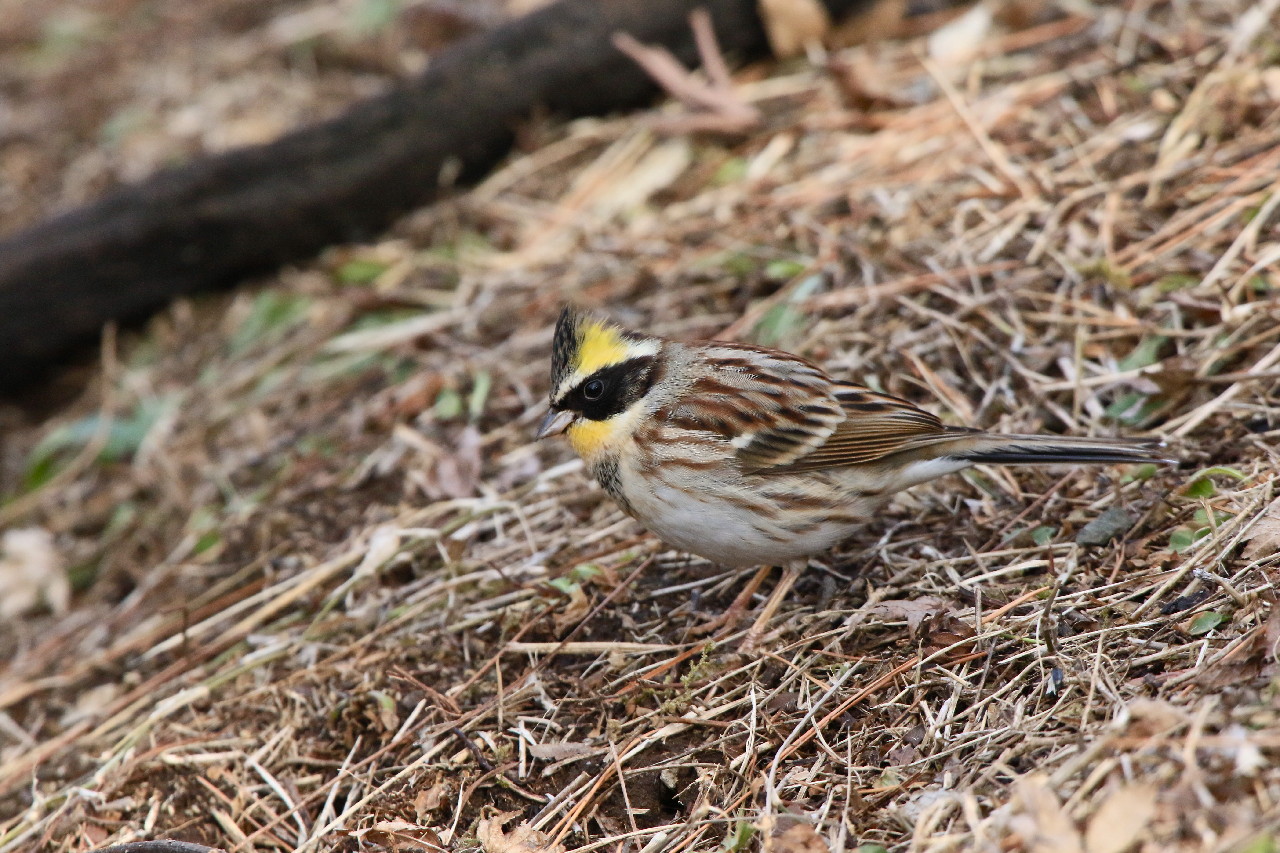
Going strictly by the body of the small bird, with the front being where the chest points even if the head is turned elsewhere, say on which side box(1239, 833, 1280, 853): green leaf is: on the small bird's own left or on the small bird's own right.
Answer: on the small bird's own left

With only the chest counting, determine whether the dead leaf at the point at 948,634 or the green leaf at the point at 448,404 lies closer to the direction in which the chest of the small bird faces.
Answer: the green leaf

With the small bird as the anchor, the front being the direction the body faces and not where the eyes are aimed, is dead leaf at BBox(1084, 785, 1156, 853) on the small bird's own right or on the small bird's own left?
on the small bird's own left

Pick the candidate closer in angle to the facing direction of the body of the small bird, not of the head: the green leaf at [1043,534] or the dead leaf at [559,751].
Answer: the dead leaf

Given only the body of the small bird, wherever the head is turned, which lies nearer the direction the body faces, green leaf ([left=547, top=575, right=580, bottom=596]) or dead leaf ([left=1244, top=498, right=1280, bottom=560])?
the green leaf

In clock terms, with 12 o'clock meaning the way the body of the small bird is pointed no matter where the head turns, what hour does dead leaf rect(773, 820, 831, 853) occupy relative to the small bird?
The dead leaf is roughly at 9 o'clock from the small bird.

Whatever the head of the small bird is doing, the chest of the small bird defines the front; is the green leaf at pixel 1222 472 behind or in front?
behind

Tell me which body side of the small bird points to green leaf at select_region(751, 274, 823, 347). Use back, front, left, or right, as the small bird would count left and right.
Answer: right

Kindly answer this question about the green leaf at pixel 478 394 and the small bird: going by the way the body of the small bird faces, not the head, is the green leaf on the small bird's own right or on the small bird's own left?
on the small bird's own right

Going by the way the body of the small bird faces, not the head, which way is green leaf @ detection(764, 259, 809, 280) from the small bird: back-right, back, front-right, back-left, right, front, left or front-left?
right

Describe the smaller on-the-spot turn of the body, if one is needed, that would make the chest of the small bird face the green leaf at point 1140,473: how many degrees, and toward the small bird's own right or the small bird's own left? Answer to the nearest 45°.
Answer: approximately 180°

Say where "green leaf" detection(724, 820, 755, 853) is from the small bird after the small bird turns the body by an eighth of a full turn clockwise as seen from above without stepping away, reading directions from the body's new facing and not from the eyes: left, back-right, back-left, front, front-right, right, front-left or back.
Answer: back-left

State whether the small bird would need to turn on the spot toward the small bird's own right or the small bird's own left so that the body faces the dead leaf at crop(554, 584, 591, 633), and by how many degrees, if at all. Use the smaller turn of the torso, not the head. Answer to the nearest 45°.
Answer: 0° — it already faces it

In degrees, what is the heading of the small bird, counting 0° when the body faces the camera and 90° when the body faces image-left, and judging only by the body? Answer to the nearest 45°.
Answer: approximately 90°
